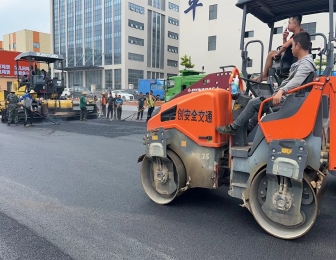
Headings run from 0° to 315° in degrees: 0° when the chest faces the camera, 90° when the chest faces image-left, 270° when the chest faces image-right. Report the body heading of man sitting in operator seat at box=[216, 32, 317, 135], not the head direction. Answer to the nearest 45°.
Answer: approximately 90°

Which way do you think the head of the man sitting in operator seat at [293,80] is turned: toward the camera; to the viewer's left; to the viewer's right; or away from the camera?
to the viewer's left

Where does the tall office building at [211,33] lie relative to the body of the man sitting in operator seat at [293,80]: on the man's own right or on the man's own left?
on the man's own right
